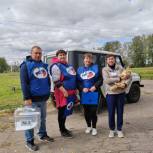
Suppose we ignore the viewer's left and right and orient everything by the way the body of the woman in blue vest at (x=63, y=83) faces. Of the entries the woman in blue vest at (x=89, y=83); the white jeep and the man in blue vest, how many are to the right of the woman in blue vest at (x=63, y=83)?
1

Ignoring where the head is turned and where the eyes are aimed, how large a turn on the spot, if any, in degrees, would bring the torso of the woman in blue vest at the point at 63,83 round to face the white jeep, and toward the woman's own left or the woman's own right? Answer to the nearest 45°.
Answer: approximately 135° to the woman's own left

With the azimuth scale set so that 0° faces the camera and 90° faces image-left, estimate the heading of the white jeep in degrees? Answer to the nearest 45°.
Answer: approximately 225°

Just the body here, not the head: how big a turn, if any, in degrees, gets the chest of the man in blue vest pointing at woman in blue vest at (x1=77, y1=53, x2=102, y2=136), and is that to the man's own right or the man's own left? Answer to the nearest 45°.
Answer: approximately 90° to the man's own left

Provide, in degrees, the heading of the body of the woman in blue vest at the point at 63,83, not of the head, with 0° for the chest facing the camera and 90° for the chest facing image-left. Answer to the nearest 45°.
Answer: approximately 315°

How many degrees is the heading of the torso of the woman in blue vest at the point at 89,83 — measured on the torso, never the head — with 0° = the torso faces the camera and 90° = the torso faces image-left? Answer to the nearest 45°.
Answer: approximately 0°

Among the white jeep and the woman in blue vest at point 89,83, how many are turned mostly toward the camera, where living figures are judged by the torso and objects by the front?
1

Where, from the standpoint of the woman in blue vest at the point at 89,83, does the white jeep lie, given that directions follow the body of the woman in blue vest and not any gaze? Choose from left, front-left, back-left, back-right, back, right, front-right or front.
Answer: back

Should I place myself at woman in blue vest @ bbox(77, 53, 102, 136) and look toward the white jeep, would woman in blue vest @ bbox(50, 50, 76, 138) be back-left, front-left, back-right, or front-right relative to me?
back-left

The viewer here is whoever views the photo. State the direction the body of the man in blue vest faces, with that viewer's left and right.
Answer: facing the viewer and to the right of the viewer

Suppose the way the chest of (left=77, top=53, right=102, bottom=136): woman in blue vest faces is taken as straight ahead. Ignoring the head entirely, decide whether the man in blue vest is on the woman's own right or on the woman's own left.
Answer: on the woman's own right

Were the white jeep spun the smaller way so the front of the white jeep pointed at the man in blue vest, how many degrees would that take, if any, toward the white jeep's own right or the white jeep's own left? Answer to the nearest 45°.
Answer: approximately 135° to the white jeep's own right
